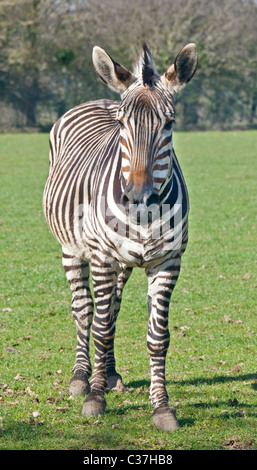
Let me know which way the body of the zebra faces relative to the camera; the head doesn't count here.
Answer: toward the camera
